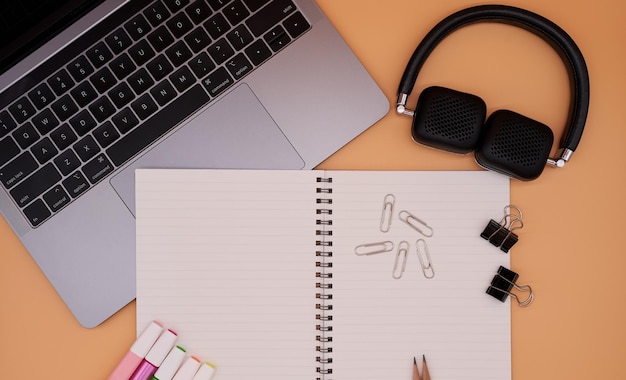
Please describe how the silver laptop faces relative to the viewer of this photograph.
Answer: facing the viewer and to the right of the viewer
